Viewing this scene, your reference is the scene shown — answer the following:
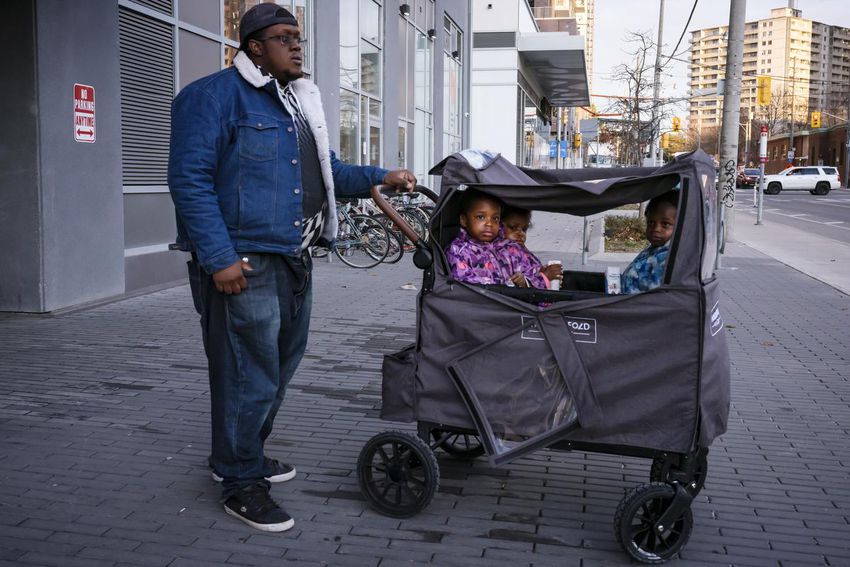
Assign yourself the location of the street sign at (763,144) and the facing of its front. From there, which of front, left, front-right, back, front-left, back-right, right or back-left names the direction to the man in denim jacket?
front

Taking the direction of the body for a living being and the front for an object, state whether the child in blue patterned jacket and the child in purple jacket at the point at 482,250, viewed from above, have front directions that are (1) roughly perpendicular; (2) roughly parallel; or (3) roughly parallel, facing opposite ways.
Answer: roughly perpendicular

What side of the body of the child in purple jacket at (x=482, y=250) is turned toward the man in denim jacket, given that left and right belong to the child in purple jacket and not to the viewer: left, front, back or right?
right

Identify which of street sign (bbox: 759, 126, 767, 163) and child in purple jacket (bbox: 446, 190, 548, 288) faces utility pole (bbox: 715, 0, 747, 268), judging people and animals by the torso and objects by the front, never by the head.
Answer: the street sign

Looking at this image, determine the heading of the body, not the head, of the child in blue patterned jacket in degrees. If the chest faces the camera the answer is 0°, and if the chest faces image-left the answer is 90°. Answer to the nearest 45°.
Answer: approximately 45°

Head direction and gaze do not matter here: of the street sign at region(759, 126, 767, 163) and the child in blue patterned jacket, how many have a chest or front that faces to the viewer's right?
0

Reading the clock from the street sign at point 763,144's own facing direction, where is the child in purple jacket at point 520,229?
The child in purple jacket is roughly at 12 o'clock from the street sign.

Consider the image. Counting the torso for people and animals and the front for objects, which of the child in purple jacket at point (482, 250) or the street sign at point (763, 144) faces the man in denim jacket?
the street sign

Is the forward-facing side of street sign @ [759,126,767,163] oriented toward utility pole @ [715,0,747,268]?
yes

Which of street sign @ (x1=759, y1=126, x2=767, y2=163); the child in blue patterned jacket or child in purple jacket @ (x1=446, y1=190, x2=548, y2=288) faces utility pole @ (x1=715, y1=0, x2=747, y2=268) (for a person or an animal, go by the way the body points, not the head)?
the street sign

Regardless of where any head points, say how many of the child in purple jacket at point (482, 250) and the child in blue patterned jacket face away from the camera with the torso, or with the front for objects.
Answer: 0

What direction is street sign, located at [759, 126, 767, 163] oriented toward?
toward the camera

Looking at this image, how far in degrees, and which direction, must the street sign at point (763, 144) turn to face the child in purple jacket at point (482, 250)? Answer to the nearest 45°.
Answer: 0° — it already faces them

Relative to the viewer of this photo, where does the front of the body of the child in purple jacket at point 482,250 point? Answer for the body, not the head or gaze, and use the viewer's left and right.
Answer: facing the viewer and to the right of the viewer
